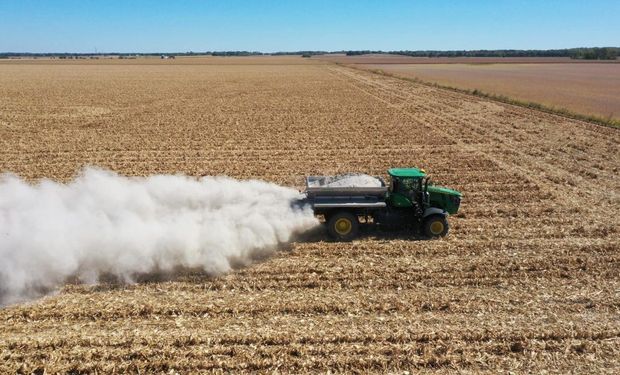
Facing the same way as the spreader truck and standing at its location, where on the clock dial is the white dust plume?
The white dust plume is roughly at 5 o'clock from the spreader truck.

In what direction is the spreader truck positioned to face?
to the viewer's right
